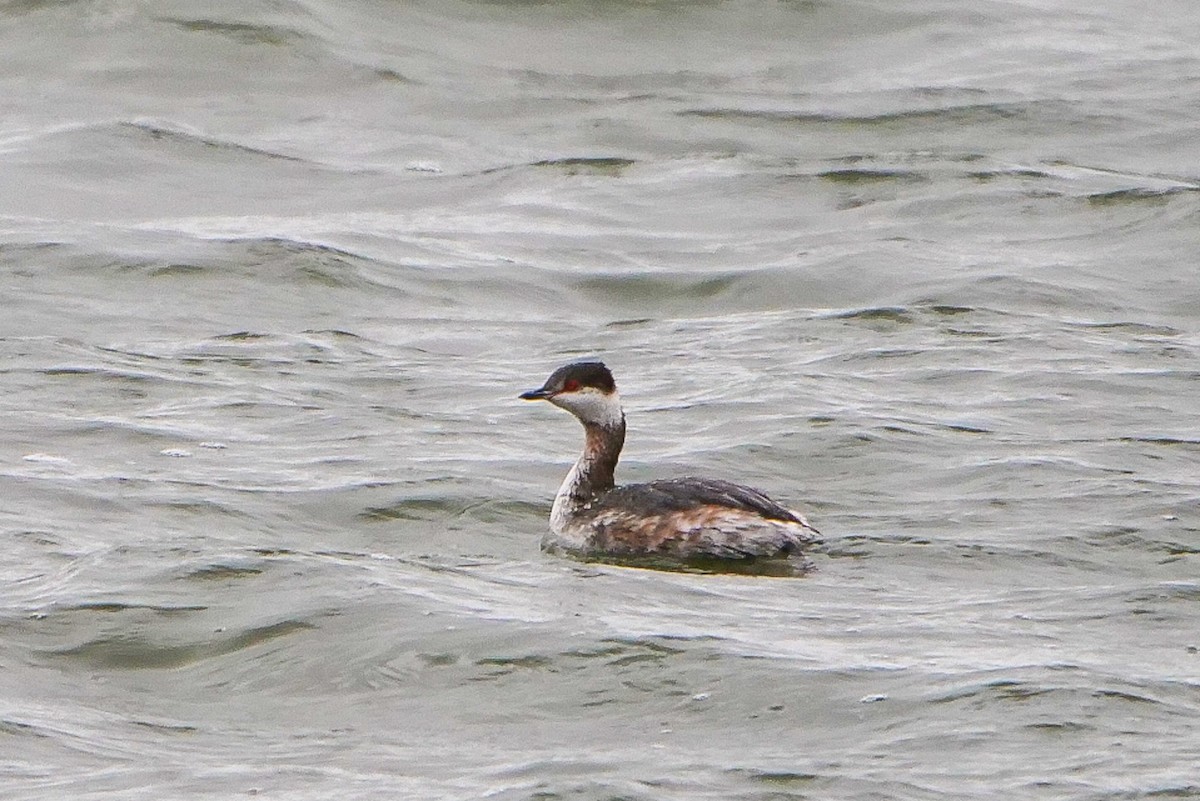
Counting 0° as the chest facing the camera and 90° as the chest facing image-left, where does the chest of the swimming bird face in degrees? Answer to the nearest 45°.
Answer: approximately 90°
